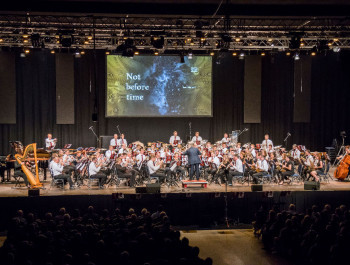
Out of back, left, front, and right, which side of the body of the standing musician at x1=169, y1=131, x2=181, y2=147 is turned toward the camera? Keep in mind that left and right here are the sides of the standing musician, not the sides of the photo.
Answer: front

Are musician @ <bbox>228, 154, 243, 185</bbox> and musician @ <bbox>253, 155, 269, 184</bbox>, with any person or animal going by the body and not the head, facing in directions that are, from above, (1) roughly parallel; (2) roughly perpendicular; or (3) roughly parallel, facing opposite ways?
roughly parallel

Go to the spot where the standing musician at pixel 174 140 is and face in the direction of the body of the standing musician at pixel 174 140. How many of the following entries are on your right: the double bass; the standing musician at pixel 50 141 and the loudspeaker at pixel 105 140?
2

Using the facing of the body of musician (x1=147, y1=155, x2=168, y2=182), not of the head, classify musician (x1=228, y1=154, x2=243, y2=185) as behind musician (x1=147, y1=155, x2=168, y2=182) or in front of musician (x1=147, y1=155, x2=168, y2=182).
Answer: in front

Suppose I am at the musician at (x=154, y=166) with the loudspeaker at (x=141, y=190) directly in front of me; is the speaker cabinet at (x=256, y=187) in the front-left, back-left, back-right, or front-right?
front-left

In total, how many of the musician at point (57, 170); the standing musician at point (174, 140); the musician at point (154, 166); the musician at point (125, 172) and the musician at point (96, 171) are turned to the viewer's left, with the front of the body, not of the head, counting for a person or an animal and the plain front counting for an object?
0

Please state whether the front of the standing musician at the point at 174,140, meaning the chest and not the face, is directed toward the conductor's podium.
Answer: yes
